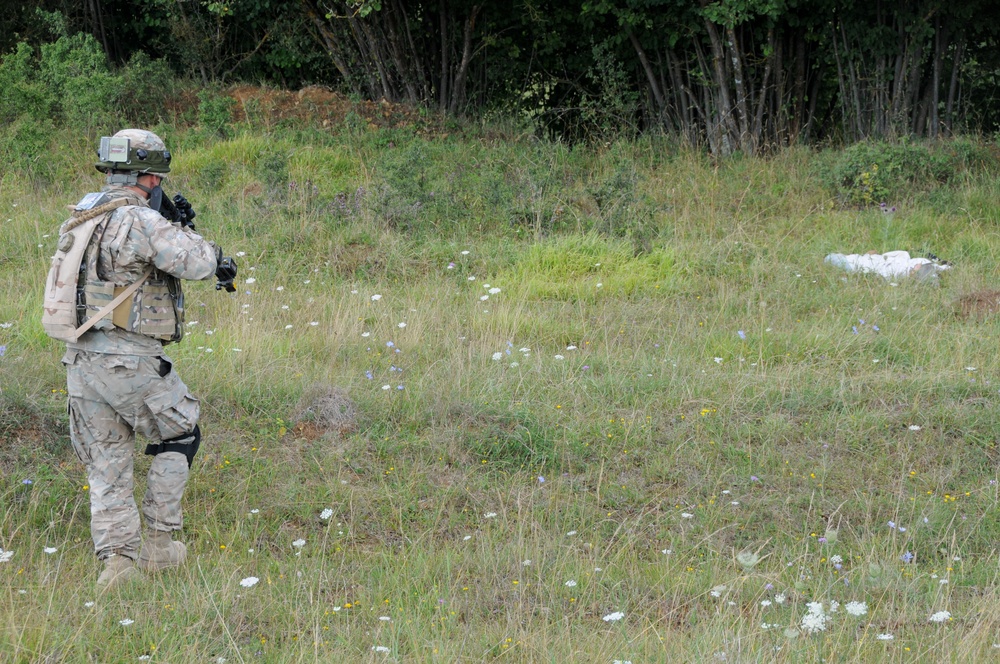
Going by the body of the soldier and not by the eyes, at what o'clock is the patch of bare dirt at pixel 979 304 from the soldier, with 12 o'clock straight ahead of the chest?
The patch of bare dirt is roughly at 1 o'clock from the soldier.

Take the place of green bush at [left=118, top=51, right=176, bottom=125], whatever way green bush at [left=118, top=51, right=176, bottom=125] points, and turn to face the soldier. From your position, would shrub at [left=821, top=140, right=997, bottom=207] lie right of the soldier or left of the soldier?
left

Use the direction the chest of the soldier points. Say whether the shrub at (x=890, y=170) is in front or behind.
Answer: in front

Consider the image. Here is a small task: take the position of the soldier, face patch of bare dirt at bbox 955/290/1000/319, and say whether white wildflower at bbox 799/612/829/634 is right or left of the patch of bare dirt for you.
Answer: right

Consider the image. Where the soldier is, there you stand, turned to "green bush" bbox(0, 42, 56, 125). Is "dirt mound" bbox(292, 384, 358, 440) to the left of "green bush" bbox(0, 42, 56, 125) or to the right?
right

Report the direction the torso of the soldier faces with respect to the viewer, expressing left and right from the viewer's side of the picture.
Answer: facing away from the viewer and to the right of the viewer

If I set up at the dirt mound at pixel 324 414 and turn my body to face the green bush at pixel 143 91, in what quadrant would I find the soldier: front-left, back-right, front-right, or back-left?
back-left

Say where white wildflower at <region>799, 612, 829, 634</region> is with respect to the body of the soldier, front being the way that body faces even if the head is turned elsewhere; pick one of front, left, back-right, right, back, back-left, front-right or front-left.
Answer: right

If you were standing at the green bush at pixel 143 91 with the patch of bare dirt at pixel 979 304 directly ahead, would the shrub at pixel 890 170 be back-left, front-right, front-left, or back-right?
front-left

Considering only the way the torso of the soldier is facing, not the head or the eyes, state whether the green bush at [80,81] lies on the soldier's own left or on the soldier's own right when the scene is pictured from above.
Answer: on the soldier's own left

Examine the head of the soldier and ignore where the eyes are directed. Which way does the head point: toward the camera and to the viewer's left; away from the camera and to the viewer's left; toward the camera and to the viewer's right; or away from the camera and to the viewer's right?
away from the camera and to the viewer's right

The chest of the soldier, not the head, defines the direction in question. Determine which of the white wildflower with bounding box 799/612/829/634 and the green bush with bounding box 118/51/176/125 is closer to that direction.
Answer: the green bush

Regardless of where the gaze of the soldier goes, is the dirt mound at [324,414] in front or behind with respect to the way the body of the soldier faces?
in front
